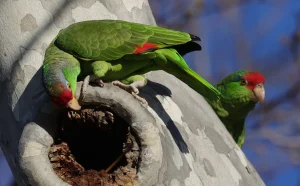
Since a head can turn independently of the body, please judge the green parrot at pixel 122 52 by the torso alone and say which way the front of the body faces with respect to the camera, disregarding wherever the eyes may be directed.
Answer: to the viewer's left
